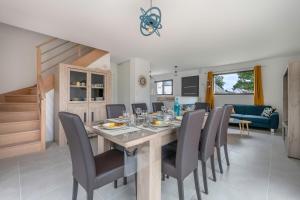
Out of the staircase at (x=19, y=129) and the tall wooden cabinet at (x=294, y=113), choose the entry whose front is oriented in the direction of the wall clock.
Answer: the tall wooden cabinet

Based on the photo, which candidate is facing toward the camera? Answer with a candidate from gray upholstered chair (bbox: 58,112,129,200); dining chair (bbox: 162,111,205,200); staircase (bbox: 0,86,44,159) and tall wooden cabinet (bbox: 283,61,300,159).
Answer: the staircase

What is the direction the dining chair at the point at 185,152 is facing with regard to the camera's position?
facing away from the viewer and to the left of the viewer

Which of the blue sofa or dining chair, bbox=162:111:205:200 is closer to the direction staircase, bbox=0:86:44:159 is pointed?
the dining chair

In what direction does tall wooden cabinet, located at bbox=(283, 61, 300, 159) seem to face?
to the viewer's left

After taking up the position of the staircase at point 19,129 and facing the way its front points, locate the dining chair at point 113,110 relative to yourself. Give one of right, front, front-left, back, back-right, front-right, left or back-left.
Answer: front-left

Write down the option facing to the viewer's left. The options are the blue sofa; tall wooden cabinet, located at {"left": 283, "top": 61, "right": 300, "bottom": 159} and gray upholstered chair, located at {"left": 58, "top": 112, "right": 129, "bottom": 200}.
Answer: the tall wooden cabinet

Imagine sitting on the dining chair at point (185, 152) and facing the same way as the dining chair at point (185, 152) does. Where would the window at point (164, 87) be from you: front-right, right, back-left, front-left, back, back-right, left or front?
front-right

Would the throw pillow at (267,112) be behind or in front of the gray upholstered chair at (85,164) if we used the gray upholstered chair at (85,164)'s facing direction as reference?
in front

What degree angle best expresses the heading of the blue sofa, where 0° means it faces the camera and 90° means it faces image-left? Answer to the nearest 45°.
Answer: approximately 0°

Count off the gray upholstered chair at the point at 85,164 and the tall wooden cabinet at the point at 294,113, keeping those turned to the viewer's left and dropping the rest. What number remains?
1

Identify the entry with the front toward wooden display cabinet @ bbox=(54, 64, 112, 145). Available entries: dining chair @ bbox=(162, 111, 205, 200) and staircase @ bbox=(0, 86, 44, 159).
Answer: the dining chair

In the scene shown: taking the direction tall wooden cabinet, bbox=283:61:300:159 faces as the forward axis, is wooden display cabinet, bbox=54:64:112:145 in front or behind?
in front
